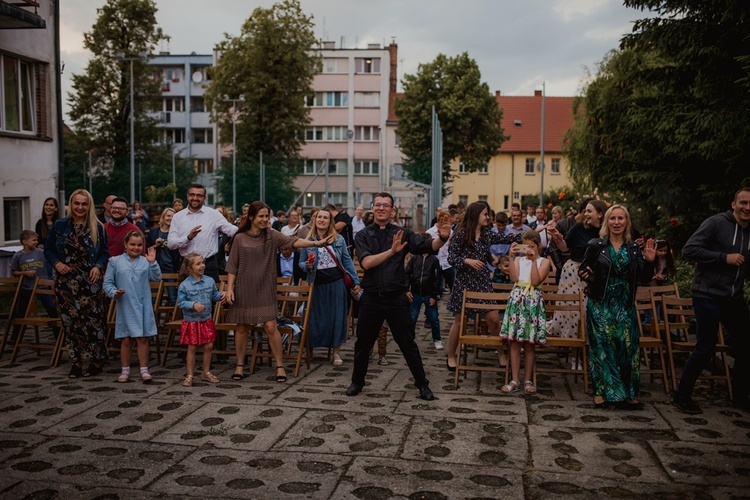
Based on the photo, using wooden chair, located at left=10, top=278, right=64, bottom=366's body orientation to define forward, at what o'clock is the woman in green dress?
The woman in green dress is roughly at 9 o'clock from the wooden chair.

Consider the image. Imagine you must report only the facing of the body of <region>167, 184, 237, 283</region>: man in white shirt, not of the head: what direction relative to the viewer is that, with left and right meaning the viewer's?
facing the viewer

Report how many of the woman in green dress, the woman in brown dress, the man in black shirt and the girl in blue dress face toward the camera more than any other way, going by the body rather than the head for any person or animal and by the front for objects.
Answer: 4

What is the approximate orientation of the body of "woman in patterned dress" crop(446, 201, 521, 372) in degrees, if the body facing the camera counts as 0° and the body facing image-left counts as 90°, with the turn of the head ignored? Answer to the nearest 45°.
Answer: approximately 315°

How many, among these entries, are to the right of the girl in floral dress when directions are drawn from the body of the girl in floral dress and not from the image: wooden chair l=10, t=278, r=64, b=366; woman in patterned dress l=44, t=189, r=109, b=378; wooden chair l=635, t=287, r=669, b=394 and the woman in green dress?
2

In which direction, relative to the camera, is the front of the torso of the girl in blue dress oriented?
toward the camera

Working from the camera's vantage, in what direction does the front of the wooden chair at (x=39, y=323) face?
facing the viewer and to the left of the viewer

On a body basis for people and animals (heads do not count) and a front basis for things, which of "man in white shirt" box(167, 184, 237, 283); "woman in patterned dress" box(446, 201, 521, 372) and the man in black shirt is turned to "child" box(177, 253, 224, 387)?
the man in white shirt

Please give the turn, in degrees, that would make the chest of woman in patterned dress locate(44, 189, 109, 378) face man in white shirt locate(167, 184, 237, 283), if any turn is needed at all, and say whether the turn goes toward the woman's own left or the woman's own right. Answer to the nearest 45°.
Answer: approximately 90° to the woman's own left

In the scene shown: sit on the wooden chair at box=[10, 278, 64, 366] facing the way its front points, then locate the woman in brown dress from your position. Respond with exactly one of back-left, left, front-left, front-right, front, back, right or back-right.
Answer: left

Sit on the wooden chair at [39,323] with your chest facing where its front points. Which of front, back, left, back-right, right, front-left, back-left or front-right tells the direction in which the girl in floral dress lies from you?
left

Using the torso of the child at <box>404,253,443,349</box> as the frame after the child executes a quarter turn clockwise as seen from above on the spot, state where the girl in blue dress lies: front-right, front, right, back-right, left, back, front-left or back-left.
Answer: front-left

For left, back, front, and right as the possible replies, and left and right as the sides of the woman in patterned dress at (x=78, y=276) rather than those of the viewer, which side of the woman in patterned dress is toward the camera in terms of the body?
front

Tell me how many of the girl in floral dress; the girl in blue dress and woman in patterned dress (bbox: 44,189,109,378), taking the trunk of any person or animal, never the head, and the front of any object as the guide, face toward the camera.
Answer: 3

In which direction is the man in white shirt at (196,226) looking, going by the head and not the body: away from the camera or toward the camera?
toward the camera
